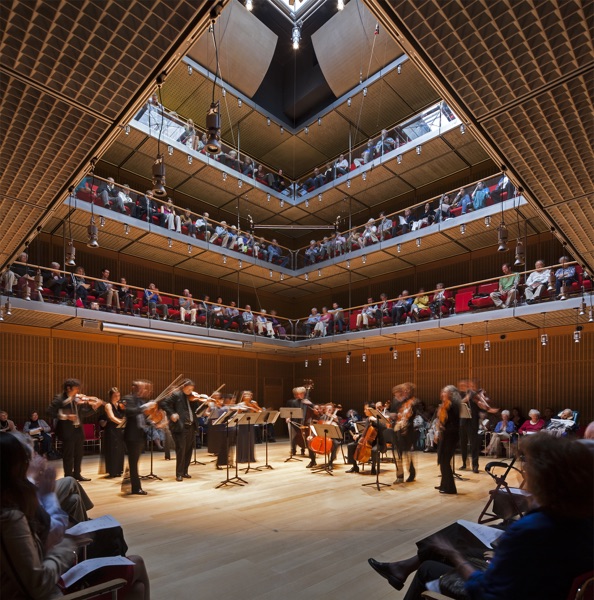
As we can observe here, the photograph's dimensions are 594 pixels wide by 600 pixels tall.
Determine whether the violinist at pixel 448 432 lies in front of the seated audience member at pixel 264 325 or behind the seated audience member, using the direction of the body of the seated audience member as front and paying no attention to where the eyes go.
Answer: in front

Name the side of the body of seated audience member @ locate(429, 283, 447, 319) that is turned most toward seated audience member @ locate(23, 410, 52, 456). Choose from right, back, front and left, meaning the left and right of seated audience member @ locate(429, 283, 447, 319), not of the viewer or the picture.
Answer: front

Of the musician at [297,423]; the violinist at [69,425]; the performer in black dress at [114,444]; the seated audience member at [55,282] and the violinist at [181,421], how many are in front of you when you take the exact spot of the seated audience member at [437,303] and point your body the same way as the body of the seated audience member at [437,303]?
5

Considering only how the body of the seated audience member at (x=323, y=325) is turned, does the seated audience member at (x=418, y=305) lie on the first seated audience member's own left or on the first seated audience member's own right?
on the first seated audience member's own left

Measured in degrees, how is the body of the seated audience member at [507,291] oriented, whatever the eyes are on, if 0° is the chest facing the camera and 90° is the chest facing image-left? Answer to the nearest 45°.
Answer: approximately 45°

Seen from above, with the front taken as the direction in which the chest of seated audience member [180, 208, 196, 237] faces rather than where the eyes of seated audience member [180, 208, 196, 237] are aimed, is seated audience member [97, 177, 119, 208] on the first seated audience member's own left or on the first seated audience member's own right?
on the first seated audience member's own right

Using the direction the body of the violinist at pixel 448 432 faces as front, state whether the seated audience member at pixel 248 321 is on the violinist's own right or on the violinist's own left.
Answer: on the violinist's own right

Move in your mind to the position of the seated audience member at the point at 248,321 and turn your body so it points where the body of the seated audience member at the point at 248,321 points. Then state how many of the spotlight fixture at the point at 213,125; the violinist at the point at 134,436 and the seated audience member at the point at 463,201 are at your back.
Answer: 0

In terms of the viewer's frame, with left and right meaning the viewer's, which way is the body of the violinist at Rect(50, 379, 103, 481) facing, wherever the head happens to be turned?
facing the viewer and to the right of the viewer

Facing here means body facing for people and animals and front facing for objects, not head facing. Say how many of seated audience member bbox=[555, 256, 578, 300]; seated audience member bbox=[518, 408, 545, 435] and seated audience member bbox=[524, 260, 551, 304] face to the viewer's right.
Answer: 0

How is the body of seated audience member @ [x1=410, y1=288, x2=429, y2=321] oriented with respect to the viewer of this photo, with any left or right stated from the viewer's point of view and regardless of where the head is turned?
facing the viewer and to the left of the viewer

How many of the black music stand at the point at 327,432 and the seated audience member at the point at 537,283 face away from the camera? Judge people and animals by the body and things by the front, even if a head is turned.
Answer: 1

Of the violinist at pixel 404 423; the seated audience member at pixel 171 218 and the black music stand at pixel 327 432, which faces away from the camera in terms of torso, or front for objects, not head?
the black music stand

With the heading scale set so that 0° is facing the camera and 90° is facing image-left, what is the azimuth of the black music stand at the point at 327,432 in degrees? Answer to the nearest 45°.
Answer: approximately 180°

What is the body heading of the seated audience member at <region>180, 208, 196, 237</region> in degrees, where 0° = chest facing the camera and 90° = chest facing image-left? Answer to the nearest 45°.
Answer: approximately 315°

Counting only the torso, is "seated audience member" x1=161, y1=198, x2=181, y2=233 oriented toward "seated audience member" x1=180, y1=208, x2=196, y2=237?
no

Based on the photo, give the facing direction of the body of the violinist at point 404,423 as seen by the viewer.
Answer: to the viewer's left

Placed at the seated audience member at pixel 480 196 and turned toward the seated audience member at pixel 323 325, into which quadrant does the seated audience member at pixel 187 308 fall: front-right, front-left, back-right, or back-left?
front-left

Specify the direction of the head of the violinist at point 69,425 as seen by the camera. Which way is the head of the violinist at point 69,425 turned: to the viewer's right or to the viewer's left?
to the viewer's right

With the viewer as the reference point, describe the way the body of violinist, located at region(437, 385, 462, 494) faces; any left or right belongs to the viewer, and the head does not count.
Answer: facing to the left of the viewer

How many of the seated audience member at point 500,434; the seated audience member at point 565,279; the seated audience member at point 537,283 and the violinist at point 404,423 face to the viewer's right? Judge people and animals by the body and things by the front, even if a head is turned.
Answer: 0
